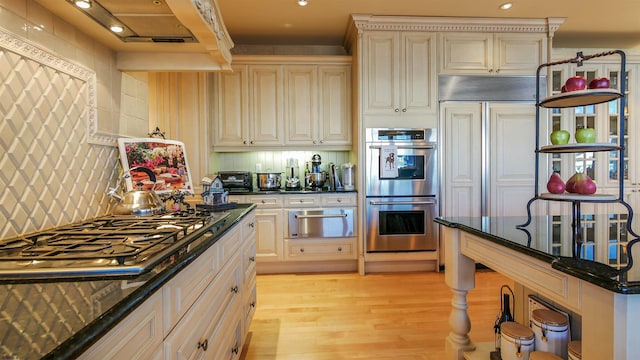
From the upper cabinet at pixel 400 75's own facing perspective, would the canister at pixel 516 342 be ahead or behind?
ahead

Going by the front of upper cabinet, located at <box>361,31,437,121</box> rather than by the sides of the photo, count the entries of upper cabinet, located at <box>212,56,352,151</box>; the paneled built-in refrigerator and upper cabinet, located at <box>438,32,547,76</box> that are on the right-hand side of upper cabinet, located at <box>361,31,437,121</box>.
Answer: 1

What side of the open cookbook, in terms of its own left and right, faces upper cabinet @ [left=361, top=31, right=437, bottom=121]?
left

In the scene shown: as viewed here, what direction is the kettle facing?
to the viewer's left

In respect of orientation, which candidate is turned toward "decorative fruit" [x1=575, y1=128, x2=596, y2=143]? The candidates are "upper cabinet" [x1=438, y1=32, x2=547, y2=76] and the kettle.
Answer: the upper cabinet

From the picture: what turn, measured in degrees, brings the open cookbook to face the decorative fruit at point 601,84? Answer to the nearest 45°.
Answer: approximately 45° to its left

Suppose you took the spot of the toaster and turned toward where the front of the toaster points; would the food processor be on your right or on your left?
on your left

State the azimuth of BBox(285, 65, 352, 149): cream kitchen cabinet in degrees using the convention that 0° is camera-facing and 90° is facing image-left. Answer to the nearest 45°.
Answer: approximately 0°

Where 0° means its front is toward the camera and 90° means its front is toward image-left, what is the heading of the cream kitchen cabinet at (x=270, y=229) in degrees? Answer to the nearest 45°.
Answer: approximately 0°

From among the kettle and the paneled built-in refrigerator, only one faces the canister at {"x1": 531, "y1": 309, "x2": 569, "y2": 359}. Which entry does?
the paneled built-in refrigerator

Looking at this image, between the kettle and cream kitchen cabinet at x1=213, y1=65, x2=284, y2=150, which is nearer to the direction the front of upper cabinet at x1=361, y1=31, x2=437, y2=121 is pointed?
the kettle

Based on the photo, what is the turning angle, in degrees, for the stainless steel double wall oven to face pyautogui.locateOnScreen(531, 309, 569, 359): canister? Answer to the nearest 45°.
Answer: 0° — it already faces it
